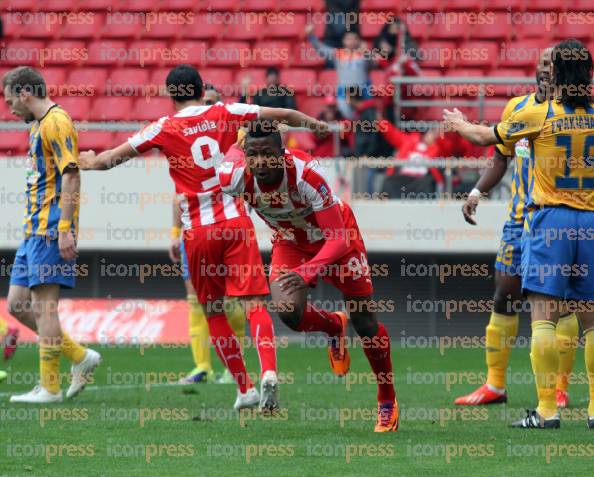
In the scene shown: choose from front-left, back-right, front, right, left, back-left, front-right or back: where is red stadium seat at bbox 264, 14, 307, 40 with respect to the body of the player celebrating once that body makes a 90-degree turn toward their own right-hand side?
front-right

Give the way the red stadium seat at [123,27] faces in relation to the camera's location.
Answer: facing the viewer

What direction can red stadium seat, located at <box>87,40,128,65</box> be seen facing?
toward the camera

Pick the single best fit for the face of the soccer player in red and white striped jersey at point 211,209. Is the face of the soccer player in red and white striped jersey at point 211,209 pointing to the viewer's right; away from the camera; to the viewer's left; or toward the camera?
away from the camera

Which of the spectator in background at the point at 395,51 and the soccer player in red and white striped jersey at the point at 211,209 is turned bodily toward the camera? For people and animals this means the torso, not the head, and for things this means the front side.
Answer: the spectator in background

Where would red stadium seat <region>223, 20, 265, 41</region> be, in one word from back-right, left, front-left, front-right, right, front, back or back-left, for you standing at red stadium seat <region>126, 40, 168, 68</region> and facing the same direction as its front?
left

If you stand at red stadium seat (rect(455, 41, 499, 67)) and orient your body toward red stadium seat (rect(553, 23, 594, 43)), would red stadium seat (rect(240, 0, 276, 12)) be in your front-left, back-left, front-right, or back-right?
back-left

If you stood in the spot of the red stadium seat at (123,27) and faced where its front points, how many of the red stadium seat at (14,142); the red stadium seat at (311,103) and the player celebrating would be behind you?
0

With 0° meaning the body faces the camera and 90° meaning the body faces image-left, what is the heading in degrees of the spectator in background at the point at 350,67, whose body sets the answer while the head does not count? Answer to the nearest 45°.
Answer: approximately 0°

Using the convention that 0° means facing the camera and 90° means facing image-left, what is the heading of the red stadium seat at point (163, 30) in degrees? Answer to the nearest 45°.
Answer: approximately 0°

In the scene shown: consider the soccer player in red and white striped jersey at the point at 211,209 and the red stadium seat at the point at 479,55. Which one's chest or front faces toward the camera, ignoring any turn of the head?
the red stadium seat

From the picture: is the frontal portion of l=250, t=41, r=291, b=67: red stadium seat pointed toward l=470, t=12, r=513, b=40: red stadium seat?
no

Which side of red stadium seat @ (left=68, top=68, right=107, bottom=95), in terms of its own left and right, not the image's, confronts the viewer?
front

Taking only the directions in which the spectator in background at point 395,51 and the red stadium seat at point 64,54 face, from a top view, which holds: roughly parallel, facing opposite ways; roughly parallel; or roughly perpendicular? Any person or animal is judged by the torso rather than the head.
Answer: roughly parallel

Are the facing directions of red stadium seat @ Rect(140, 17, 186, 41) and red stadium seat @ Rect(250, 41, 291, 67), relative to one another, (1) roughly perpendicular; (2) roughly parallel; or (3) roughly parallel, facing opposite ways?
roughly parallel

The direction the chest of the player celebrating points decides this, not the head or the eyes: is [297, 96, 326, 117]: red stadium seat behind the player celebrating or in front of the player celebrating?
behind

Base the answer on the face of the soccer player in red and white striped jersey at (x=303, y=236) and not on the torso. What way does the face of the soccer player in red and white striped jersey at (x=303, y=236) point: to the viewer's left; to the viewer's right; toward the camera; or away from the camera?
toward the camera

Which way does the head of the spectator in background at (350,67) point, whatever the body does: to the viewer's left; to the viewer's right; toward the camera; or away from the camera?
toward the camera

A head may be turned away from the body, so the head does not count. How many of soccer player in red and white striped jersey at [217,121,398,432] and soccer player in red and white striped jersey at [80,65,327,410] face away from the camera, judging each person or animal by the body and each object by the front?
1

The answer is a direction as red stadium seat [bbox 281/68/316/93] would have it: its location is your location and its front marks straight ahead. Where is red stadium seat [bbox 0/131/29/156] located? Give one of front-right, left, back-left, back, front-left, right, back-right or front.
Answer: right

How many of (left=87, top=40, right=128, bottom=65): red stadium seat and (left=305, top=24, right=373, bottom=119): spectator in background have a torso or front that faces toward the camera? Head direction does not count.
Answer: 2
